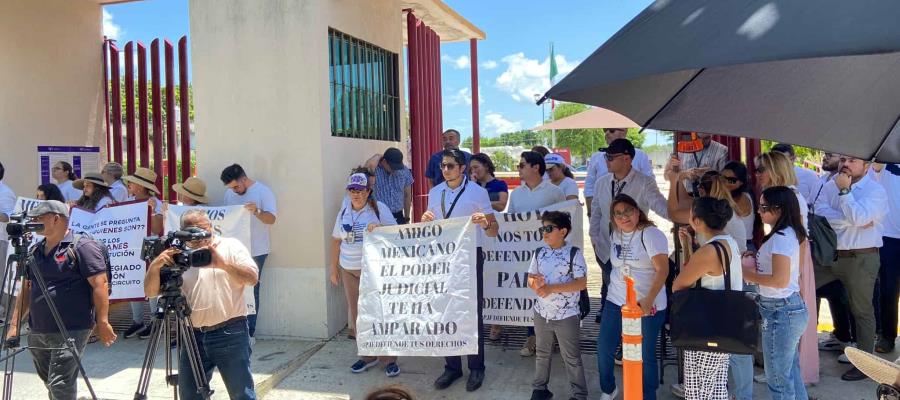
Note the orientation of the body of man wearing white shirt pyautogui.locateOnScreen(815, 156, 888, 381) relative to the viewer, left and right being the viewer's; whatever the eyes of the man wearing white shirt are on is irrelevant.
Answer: facing the viewer and to the left of the viewer

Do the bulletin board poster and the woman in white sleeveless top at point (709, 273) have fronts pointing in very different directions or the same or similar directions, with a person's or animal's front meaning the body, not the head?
very different directions

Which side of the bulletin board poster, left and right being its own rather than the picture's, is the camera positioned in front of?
front

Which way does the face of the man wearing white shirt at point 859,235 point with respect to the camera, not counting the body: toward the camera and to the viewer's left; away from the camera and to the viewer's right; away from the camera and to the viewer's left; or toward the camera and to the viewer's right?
toward the camera and to the viewer's left

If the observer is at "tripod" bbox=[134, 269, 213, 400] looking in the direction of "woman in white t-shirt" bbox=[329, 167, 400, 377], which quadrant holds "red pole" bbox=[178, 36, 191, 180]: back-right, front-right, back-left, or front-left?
front-left

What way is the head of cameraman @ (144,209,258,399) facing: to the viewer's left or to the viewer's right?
to the viewer's left
